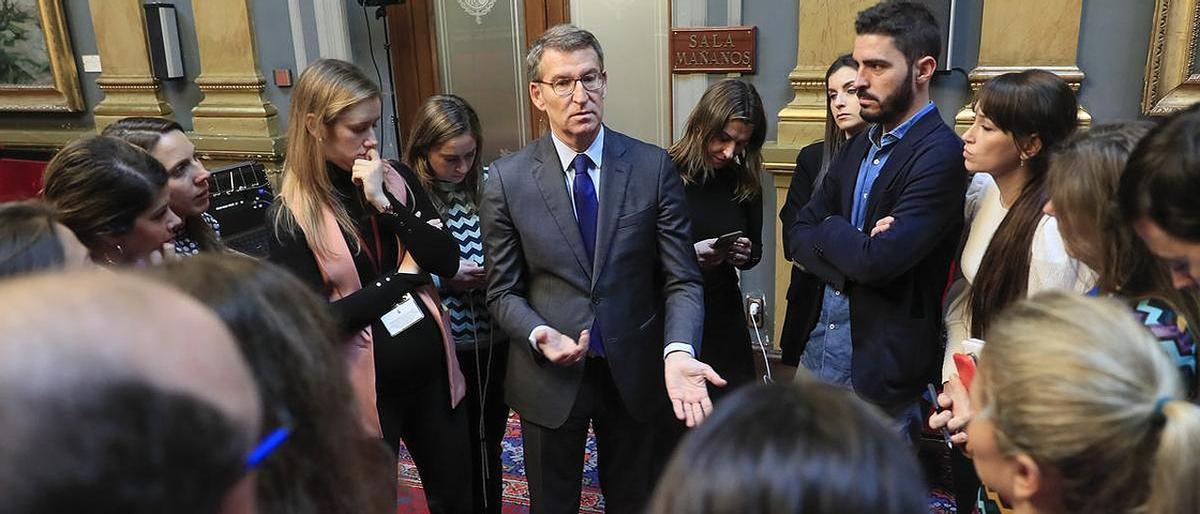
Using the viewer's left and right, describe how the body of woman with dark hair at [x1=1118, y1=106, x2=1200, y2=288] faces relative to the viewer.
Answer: facing to the left of the viewer

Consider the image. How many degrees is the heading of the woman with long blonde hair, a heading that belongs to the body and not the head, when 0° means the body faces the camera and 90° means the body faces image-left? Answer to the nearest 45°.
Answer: approximately 315°

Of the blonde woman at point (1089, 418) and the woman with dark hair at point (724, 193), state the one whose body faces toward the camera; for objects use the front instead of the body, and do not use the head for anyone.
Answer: the woman with dark hair

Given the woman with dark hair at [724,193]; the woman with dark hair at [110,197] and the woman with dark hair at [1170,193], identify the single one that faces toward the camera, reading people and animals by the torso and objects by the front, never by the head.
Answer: the woman with dark hair at [724,193]

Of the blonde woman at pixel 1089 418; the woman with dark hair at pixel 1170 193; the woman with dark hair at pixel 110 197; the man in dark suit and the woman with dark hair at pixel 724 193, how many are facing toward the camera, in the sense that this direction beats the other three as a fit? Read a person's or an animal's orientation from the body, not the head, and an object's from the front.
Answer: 2

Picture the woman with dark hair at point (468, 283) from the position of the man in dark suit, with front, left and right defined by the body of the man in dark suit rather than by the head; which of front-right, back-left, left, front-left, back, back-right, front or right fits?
back-right

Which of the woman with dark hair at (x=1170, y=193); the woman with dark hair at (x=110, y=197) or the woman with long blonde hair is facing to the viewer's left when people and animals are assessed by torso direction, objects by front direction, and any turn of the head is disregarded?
the woman with dark hair at (x=1170, y=193)

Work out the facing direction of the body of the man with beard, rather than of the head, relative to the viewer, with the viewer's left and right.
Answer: facing the viewer and to the left of the viewer

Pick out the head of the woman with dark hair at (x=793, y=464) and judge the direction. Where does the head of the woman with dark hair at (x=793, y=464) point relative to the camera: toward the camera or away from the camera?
away from the camera

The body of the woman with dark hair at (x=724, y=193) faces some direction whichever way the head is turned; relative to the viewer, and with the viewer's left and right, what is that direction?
facing the viewer

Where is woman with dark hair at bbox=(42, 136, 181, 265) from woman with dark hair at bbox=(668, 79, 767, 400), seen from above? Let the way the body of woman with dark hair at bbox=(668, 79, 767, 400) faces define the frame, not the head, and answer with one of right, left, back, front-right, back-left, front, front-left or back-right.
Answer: front-right

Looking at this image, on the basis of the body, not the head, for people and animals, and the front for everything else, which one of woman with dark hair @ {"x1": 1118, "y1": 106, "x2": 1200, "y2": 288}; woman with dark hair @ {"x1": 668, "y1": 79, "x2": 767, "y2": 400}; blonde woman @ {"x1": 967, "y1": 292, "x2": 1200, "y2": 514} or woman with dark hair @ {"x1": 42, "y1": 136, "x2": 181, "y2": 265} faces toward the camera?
woman with dark hair @ {"x1": 668, "y1": 79, "x2": 767, "y2": 400}

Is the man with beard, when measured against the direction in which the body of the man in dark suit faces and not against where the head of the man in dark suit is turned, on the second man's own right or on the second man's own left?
on the second man's own left

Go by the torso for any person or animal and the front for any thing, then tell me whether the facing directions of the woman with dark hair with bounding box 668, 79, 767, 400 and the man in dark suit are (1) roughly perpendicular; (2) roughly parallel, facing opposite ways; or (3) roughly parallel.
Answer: roughly parallel

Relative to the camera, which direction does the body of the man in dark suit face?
toward the camera

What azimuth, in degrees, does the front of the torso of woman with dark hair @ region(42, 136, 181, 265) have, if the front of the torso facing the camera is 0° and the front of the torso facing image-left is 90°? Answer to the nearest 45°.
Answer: approximately 270°
